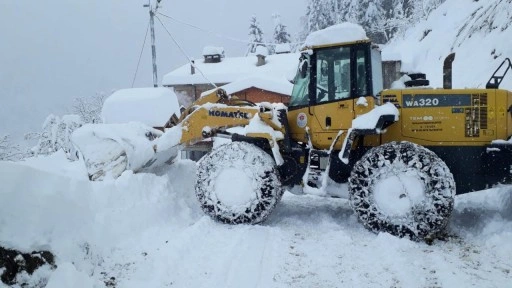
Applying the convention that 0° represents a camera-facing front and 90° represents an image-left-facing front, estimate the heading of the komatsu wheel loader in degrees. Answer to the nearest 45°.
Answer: approximately 90°

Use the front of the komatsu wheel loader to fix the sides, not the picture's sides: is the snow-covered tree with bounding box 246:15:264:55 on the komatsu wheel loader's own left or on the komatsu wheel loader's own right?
on the komatsu wheel loader's own right

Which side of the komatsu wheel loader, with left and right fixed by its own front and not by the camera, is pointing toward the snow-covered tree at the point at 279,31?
right

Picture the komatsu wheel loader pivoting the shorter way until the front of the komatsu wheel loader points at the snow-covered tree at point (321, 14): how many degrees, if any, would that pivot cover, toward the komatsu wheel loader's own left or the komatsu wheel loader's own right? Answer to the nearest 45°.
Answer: approximately 90° to the komatsu wheel loader's own right

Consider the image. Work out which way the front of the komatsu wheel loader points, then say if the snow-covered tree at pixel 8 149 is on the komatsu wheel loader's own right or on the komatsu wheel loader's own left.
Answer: on the komatsu wheel loader's own right

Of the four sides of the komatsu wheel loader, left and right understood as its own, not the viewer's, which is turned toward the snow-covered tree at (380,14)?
right

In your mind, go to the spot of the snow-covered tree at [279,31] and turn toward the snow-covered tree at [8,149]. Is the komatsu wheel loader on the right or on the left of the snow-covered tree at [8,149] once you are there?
left

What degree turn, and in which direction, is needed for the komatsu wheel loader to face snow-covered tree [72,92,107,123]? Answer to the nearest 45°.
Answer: approximately 45° to its right
